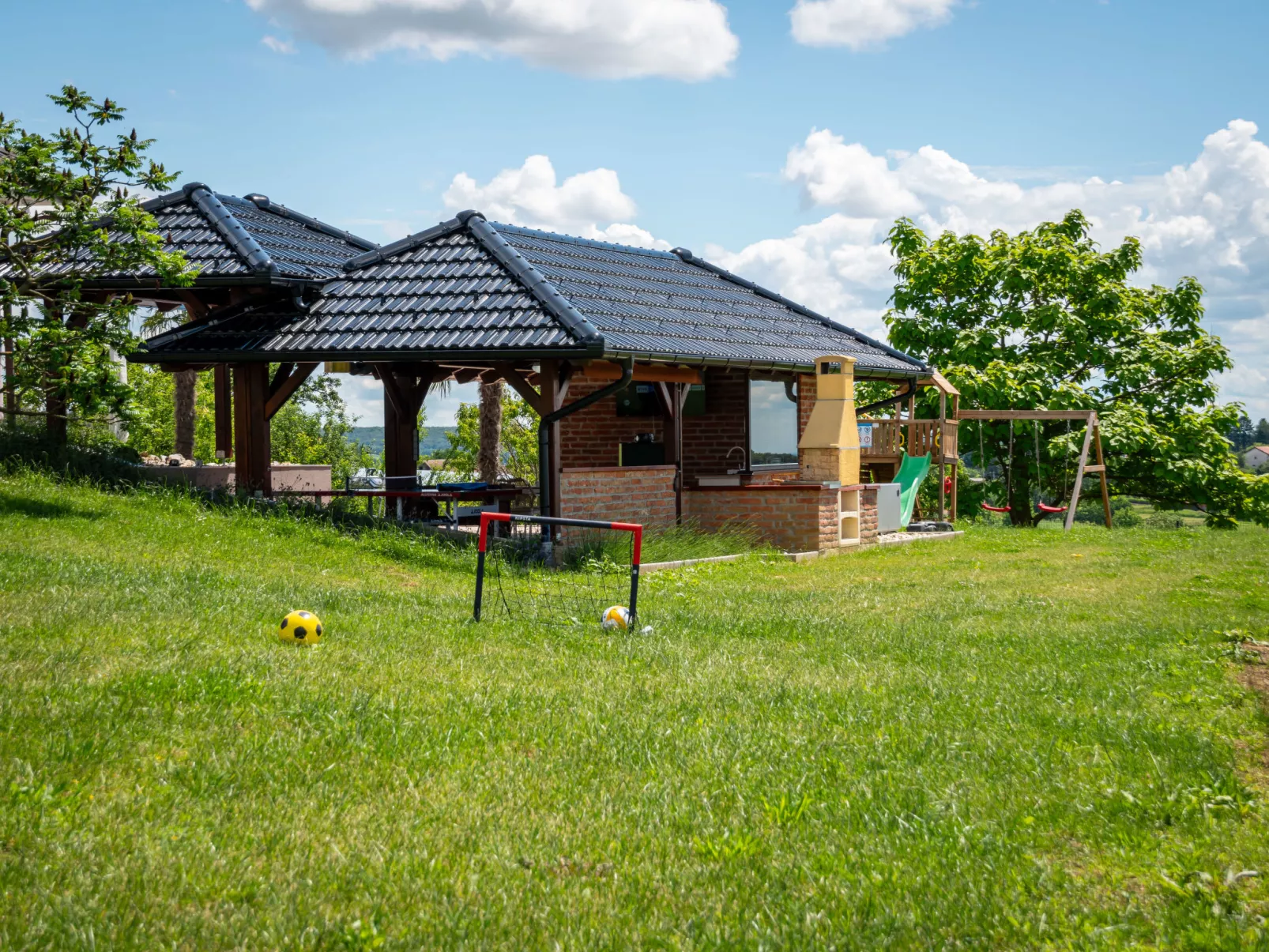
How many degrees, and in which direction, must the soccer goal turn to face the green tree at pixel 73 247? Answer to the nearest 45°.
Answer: approximately 90° to its right

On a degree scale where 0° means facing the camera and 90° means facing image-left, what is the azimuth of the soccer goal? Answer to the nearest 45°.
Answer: approximately 0°

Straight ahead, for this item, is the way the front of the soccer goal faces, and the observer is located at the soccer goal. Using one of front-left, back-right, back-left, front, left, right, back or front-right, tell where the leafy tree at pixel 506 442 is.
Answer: back

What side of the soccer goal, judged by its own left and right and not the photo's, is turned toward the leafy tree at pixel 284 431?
back

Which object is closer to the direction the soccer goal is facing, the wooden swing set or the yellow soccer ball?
the yellow soccer ball

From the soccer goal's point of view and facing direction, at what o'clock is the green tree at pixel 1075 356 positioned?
The green tree is roughly at 7 o'clock from the soccer goal.

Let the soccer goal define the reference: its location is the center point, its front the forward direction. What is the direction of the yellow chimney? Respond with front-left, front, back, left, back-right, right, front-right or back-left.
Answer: back-left
